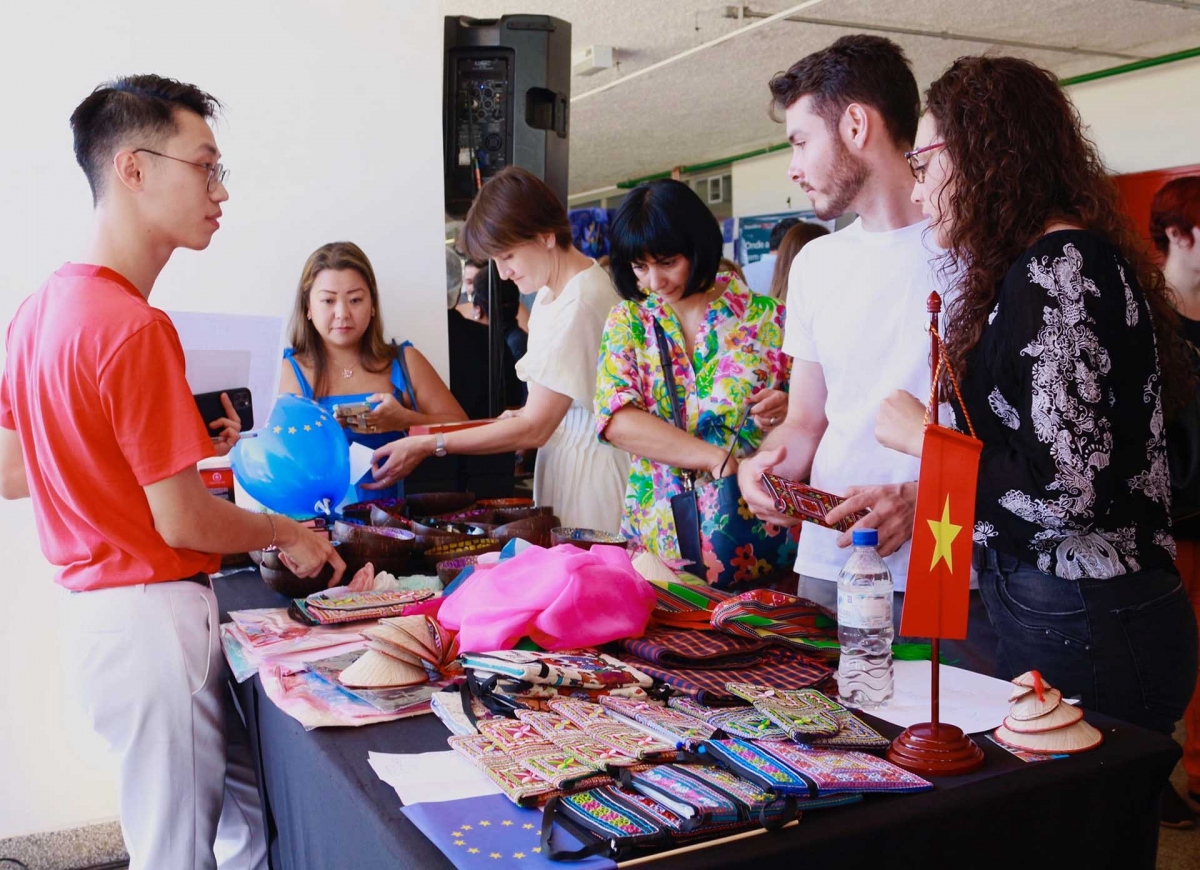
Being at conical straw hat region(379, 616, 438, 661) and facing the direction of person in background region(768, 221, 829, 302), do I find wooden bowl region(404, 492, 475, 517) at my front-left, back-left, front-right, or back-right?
front-left

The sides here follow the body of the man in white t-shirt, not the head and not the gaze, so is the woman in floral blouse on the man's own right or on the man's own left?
on the man's own right

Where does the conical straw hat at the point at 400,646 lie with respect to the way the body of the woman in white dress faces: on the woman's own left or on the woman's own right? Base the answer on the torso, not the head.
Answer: on the woman's own left

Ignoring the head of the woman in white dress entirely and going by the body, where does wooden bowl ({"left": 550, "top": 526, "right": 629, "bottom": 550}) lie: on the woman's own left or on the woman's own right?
on the woman's own left

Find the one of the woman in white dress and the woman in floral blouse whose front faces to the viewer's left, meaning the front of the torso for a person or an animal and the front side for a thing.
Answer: the woman in white dress

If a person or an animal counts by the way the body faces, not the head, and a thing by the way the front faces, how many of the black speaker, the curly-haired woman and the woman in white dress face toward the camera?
0

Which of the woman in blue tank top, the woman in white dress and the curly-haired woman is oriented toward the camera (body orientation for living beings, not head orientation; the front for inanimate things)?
the woman in blue tank top

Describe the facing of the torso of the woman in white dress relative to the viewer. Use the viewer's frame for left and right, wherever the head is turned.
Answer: facing to the left of the viewer

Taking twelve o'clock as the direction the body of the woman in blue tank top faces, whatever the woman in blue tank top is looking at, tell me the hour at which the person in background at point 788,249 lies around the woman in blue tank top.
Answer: The person in background is roughly at 8 o'clock from the woman in blue tank top.

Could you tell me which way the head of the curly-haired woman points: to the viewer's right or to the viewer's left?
to the viewer's left

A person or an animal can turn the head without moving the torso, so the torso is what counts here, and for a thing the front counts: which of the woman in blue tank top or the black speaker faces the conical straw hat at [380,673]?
the woman in blue tank top

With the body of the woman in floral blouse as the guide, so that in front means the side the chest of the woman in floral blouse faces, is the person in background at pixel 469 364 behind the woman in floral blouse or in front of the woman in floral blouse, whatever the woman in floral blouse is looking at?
behind

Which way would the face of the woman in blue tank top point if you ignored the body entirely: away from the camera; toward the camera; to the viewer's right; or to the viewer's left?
toward the camera

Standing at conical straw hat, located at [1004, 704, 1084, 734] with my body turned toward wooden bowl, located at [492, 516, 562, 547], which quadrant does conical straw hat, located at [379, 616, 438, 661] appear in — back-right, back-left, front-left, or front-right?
front-left

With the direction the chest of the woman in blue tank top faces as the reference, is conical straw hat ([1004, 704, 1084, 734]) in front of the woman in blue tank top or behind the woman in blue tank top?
in front

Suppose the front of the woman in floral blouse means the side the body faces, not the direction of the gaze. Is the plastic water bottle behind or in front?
in front

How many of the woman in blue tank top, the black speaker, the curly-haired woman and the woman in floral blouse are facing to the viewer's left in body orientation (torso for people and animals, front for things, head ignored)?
1

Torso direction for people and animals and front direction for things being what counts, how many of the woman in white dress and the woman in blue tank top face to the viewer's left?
1

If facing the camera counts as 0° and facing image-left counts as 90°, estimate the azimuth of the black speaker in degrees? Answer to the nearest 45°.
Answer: approximately 225°

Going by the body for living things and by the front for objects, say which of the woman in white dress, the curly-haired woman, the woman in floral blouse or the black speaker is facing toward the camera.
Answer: the woman in floral blouse
